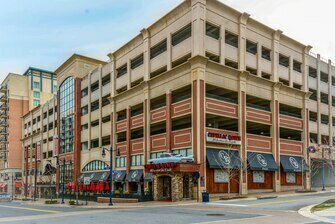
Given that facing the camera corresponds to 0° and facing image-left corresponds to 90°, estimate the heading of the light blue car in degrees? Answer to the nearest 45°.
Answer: approximately 90°
